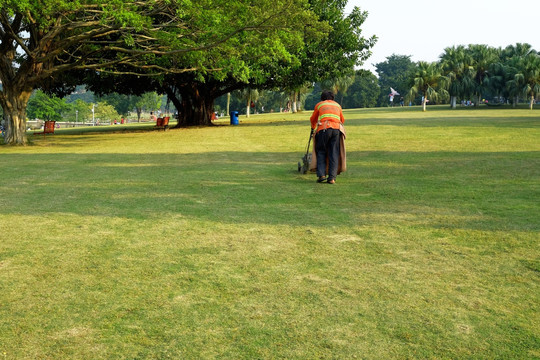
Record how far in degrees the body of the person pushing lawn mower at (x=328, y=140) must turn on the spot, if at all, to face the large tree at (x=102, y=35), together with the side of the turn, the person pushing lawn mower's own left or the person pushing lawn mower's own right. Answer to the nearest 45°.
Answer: approximately 45° to the person pushing lawn mower's own left

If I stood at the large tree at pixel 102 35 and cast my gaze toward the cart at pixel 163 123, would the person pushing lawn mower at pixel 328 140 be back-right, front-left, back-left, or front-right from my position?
back-right

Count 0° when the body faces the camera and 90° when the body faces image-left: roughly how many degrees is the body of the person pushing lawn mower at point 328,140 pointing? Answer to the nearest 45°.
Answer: approximately 180°

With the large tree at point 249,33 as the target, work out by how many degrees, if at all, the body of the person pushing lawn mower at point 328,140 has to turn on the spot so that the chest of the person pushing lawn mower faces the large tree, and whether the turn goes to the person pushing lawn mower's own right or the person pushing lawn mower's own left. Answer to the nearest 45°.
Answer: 0° — they already face it
